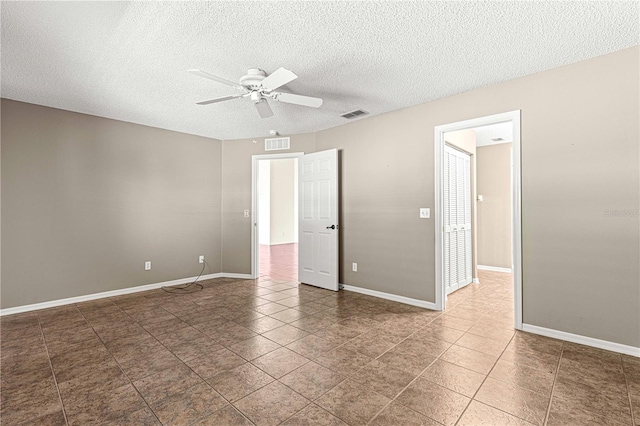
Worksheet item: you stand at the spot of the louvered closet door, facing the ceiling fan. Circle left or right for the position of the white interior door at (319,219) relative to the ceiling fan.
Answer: right

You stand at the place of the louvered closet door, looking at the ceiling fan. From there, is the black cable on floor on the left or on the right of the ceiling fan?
right

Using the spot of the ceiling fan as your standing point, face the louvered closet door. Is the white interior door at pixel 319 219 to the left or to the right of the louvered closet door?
left

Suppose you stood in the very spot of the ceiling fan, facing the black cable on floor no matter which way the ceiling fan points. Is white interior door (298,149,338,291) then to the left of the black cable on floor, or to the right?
right

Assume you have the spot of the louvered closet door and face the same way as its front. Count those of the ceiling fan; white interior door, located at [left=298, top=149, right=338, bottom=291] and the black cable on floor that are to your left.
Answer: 0

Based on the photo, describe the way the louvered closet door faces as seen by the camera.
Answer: facing the viewer and to the right of the viewer

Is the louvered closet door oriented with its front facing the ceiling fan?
no

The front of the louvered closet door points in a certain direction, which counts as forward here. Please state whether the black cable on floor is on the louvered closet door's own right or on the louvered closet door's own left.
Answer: on the louvered closet door's own right

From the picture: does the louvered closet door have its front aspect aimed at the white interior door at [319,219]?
no
